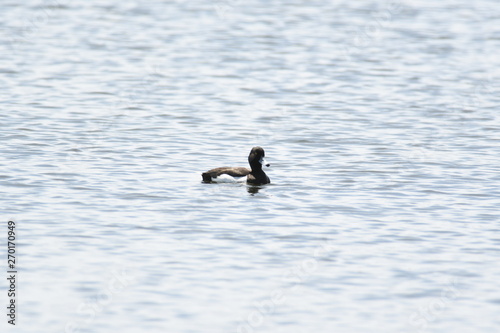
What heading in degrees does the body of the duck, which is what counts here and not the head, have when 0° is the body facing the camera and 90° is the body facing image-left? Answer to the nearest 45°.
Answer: approximately 270°
